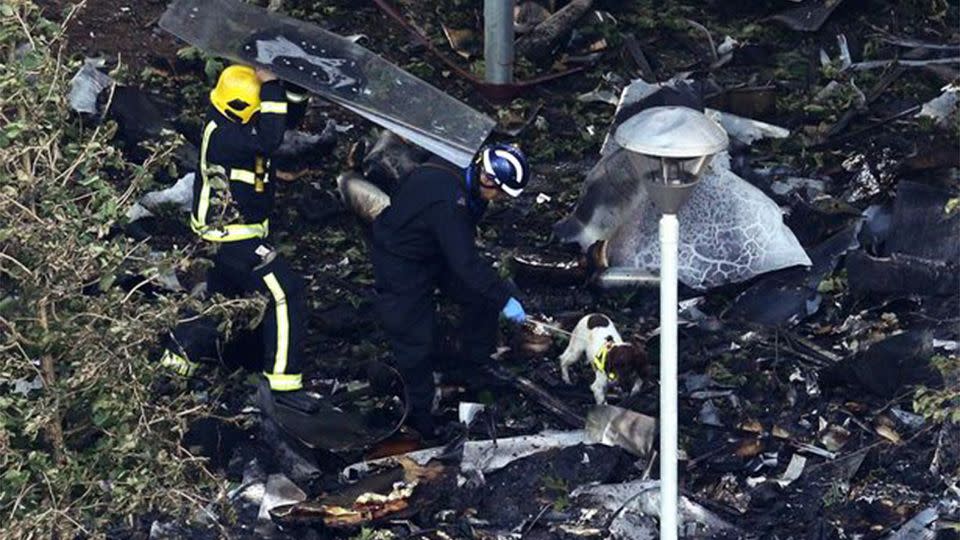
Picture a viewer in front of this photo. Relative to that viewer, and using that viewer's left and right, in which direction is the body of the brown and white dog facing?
facing the viewer and to the right of the viewer

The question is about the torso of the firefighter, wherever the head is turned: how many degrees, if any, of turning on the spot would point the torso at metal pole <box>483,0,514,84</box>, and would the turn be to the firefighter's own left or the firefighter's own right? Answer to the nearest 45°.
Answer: approximately 45° to the firefighter's own left

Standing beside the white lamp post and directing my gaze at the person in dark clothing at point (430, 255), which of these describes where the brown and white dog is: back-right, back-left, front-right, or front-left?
front-right

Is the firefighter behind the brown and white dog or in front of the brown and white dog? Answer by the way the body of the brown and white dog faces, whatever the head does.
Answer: behind

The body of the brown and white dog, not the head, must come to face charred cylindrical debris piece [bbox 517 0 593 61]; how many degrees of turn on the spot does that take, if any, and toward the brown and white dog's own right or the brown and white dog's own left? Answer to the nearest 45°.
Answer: approximately 135° to the brown and white dog's own left

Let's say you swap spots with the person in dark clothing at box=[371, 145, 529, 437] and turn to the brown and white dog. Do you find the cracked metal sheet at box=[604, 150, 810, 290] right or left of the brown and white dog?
left

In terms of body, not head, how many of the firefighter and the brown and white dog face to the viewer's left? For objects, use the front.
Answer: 0

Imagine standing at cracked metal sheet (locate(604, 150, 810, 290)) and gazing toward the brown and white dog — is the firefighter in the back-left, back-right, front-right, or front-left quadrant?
front-right
